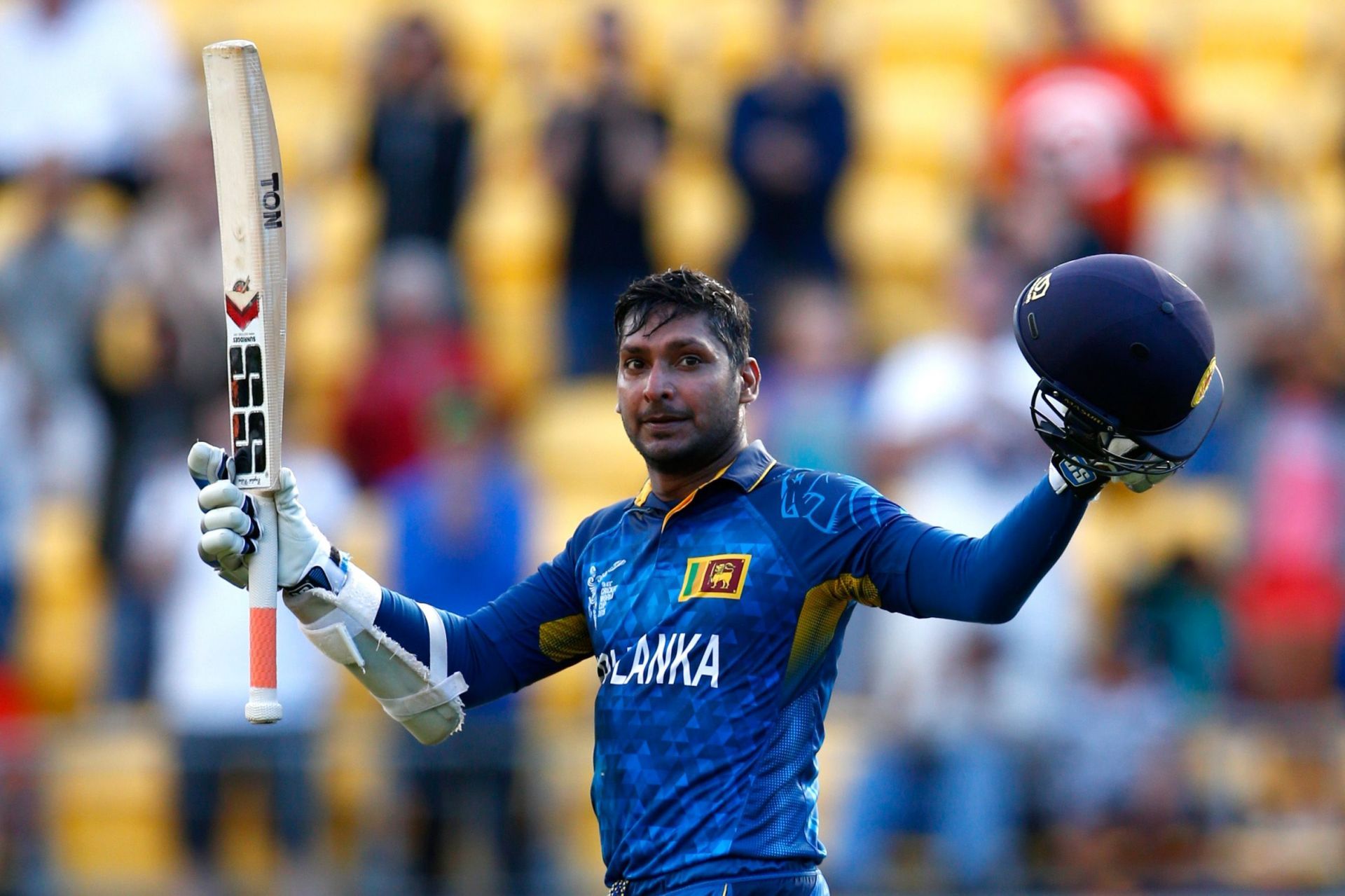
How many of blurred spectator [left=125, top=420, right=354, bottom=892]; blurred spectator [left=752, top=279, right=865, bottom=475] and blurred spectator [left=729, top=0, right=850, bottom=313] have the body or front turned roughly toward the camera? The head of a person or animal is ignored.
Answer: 3

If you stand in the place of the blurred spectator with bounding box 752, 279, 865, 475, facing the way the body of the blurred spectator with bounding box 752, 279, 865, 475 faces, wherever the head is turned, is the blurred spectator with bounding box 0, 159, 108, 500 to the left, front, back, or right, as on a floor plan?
right

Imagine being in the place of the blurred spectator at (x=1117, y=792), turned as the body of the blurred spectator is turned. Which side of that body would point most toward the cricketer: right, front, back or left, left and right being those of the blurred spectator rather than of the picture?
front

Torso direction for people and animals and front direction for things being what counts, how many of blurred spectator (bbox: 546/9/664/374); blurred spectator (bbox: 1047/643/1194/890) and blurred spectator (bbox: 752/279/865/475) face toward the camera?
3

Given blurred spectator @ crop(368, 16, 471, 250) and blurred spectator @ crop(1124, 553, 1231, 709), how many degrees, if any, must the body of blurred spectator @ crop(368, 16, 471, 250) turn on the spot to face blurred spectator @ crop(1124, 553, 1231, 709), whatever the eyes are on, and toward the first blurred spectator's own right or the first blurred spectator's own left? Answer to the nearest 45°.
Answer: approximately 90° to the first blurred spectator's own left

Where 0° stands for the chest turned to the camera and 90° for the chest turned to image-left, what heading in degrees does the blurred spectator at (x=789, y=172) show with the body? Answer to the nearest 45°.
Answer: approximately 0°

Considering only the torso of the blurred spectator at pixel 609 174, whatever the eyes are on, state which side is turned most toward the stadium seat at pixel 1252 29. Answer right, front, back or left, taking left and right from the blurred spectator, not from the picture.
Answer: left

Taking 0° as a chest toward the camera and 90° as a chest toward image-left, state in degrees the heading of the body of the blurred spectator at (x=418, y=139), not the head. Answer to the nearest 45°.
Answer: approximately 0°
